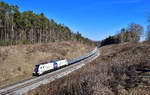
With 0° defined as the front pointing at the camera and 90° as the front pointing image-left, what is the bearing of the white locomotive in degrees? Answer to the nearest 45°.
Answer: approximately 45°
